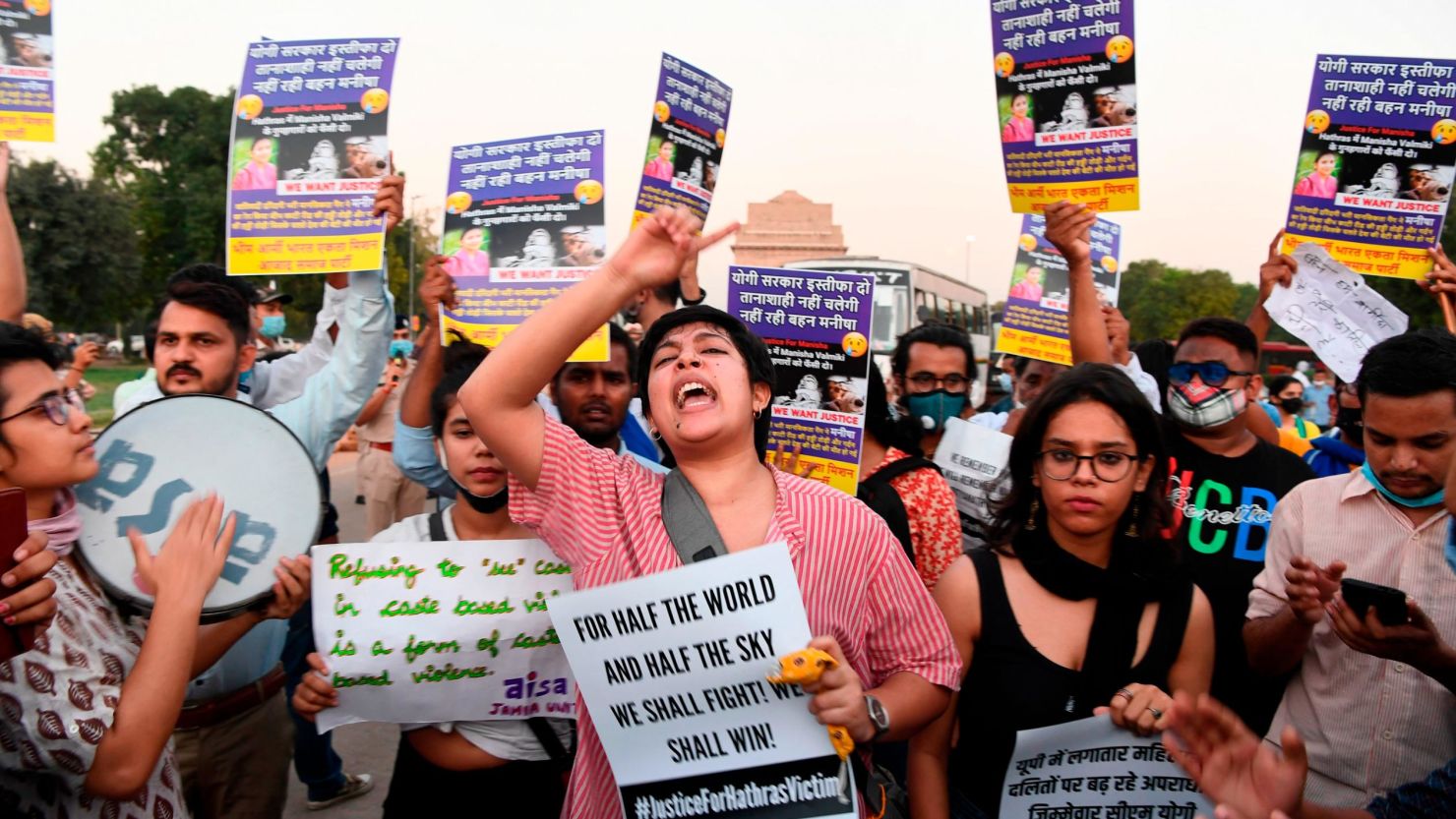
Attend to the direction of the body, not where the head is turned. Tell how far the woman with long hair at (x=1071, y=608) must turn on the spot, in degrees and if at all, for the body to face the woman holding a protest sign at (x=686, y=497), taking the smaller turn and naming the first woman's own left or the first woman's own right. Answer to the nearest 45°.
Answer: approximately 45° to the first woman's own right

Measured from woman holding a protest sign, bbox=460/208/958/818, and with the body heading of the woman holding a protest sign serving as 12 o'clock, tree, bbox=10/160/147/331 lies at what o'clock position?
The tree is roughly at 5 o'clock from the woman holding a protest sign.

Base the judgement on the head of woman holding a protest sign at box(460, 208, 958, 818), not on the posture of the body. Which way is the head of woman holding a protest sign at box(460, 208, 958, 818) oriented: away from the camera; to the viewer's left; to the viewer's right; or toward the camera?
toward the camera

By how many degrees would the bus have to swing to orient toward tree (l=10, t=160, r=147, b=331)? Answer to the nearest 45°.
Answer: approximately 90° to its right

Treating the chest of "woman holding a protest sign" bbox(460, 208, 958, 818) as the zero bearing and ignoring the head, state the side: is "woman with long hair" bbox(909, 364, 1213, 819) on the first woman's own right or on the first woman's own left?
on the first woman's own left

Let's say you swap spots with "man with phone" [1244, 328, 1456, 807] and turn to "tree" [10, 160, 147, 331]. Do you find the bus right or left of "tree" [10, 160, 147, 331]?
right

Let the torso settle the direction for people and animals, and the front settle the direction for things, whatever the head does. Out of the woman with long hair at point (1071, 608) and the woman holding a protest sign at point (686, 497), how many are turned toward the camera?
2

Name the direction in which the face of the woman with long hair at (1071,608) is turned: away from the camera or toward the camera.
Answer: toward the camera

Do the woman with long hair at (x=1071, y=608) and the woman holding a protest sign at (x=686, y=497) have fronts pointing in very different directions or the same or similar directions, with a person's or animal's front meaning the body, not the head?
same or similar directions

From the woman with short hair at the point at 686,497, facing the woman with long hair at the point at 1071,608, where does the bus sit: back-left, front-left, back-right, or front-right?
front-left

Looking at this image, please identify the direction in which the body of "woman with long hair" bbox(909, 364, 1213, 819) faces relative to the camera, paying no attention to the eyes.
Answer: toward the camera

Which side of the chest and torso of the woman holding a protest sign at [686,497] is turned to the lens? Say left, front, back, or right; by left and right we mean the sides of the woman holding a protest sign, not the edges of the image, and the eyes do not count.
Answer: front

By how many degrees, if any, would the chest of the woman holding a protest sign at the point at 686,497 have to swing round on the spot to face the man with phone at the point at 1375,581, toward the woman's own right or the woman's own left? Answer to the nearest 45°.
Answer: approximately 90° to the woman's own left
